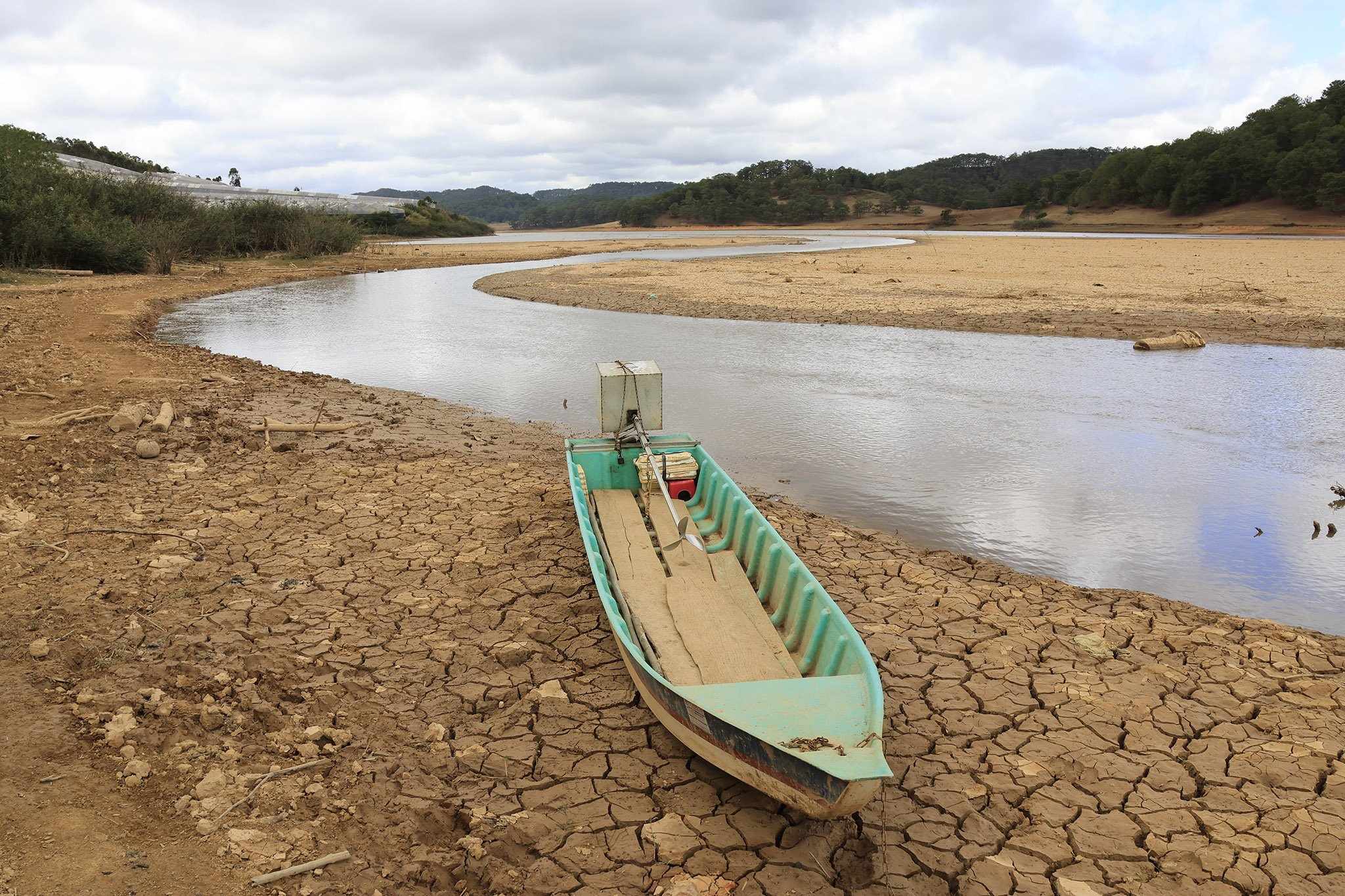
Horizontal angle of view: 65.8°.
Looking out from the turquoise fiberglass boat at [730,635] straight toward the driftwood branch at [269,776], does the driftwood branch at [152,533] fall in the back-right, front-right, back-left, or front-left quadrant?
front-right

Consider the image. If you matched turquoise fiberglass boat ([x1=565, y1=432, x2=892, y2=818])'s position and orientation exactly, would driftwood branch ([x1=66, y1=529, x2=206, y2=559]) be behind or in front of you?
behind

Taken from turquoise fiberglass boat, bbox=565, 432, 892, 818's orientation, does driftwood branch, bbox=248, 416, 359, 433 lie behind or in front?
behind

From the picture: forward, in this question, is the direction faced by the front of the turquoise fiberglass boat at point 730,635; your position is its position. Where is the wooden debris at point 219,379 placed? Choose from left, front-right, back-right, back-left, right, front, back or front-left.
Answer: back

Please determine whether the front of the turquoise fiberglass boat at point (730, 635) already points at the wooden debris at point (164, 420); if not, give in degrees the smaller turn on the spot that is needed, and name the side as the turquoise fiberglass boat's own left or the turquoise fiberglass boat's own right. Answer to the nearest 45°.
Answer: approximately 180°

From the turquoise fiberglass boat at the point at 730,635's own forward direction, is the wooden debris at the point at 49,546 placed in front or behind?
behind

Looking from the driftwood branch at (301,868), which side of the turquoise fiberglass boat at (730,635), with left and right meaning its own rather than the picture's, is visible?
right

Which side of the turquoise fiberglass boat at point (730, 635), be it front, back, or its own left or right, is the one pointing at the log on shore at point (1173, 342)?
left

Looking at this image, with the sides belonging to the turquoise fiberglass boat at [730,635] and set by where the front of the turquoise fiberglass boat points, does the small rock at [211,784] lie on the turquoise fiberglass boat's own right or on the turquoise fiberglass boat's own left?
on the turquoise fiberglass boat's own right

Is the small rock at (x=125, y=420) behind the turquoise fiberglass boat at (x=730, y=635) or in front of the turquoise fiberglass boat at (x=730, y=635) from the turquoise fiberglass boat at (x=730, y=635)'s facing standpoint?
behind

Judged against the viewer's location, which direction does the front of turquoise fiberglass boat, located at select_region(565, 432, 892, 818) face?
facing the viewer and to the right of the viewer

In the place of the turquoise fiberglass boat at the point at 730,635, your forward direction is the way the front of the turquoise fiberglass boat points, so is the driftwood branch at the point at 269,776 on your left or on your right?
on your right
